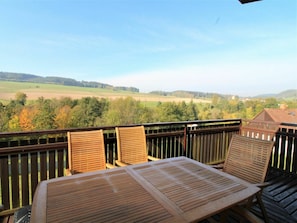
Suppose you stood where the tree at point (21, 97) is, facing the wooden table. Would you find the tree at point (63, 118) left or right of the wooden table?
left

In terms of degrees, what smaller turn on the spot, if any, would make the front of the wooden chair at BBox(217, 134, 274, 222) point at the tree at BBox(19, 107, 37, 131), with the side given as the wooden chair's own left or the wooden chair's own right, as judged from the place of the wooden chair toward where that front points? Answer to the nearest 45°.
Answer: approximately 45° to the wooden chair's own right

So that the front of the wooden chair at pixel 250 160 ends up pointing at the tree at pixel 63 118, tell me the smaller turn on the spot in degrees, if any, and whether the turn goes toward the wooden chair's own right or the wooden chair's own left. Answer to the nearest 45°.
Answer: approximately 90° to the wooden chair's own right

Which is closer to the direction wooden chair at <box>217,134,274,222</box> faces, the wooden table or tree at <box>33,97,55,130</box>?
the wooden table

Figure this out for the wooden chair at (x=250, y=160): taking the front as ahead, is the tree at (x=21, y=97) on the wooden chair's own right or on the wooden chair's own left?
on the wooden chair's own right

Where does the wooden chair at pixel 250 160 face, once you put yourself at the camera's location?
facing the viewer and to the left of the viewer

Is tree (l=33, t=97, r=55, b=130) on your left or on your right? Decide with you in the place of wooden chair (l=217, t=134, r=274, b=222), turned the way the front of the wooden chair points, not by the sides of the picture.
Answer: on your right

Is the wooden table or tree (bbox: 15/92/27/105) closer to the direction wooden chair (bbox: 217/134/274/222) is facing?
the wooden table

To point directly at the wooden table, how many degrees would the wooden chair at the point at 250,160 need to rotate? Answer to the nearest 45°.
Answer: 0° — it already faces it
